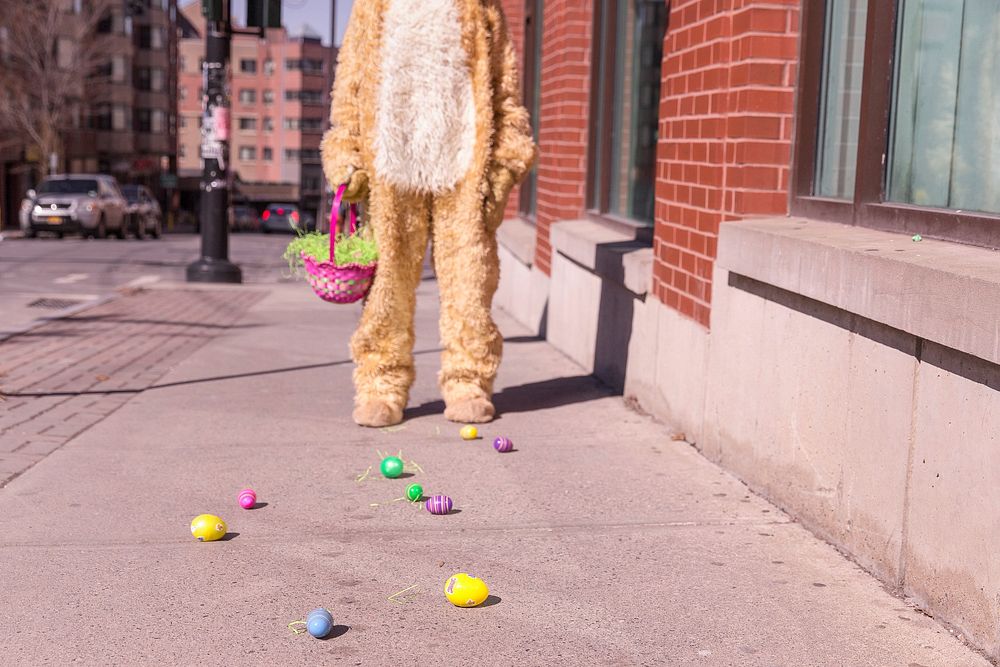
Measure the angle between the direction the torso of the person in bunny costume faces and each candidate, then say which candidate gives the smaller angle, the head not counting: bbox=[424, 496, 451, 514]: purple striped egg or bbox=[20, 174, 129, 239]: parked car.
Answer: the purple striped egg

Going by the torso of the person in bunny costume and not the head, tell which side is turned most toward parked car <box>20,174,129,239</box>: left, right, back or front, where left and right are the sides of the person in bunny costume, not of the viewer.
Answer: back

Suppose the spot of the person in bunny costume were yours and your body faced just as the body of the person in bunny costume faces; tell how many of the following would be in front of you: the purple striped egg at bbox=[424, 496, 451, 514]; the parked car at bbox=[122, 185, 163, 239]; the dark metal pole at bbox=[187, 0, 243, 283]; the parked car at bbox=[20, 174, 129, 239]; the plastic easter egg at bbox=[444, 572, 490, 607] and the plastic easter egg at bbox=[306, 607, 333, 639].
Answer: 3

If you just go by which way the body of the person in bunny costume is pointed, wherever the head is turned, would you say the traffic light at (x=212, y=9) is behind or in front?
behind

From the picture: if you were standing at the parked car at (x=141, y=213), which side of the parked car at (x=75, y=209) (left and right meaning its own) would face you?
back

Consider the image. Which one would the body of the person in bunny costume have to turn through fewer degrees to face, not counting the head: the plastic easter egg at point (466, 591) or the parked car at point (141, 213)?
the plastic easter egg

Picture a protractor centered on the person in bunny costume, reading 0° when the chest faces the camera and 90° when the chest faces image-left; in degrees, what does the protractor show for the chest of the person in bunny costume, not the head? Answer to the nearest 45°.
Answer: approximately 0°

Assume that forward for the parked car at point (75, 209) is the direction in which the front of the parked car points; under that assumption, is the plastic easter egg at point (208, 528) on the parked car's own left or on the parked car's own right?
on the parked car's own left
